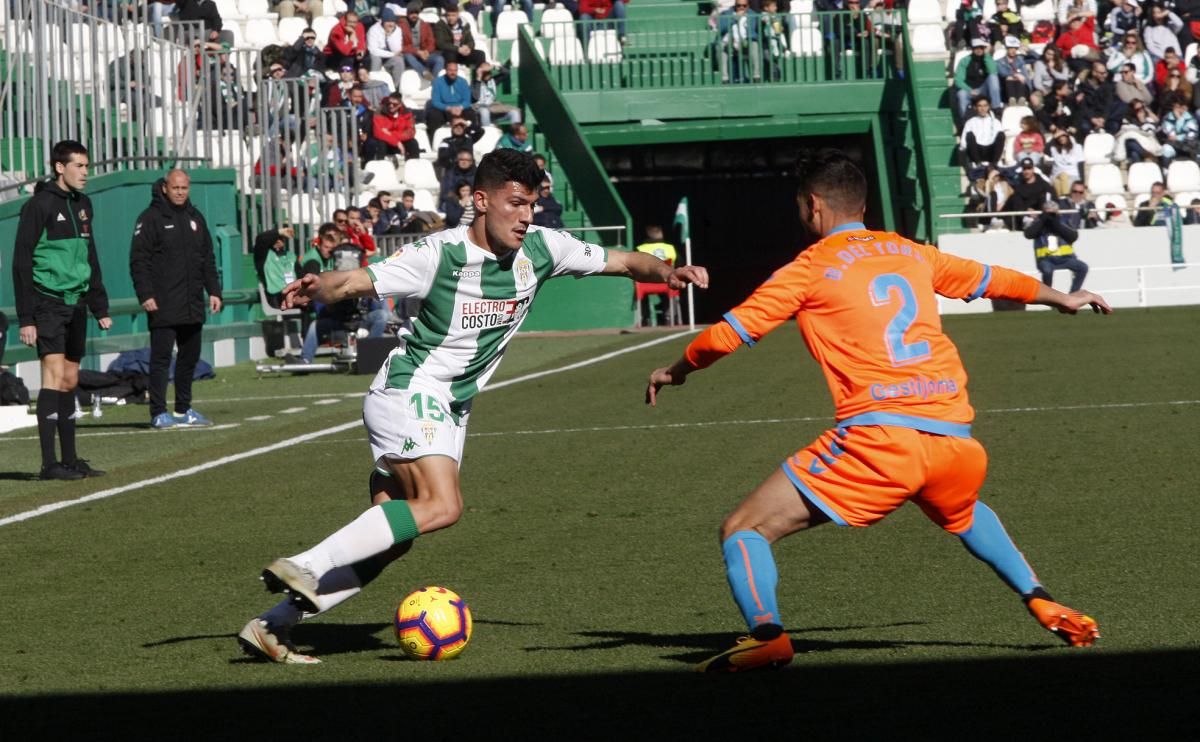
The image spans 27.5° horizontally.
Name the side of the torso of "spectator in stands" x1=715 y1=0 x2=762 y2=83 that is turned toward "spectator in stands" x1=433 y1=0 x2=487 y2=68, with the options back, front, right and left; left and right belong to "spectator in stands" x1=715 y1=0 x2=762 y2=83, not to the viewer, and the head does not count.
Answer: right

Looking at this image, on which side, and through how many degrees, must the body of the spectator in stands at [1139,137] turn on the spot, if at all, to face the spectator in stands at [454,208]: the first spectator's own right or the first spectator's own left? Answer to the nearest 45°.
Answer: approximately 45° to the first spectator's own right

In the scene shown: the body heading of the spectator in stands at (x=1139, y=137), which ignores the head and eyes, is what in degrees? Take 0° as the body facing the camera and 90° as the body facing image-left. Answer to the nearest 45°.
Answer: approximately 0°

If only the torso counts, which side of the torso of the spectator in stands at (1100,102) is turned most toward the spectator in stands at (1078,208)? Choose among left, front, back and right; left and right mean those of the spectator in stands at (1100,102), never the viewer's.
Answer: front

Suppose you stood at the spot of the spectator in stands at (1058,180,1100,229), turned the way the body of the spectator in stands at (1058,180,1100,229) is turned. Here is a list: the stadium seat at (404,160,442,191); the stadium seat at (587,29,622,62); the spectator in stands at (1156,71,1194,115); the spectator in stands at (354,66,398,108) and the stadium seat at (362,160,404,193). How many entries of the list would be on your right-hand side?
4

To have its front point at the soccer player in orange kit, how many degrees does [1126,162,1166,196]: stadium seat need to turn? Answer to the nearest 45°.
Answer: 0° — it already faces them

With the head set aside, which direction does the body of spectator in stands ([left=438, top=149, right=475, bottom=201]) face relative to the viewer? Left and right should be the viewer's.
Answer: facing the viewer

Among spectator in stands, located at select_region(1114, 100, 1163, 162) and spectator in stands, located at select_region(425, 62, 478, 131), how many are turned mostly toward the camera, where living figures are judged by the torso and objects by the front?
2

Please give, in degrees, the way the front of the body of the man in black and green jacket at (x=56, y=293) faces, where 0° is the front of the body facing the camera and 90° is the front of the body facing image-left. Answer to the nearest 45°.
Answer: approximately 315°

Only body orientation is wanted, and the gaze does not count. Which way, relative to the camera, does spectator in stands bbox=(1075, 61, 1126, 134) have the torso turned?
toward the camera

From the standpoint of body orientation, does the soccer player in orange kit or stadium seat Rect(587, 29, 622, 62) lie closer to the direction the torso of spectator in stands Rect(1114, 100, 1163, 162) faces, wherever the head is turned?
the soccer player in orange kit

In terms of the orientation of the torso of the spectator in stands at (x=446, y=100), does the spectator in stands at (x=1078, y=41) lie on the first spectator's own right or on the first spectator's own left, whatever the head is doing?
on the first spectator's own left

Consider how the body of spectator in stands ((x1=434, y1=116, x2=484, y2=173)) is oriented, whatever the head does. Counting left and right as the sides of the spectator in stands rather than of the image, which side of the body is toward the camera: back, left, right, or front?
front

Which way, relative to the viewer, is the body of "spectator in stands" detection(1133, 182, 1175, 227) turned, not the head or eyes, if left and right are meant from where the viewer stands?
facing the viewer and to the left of the viewer
